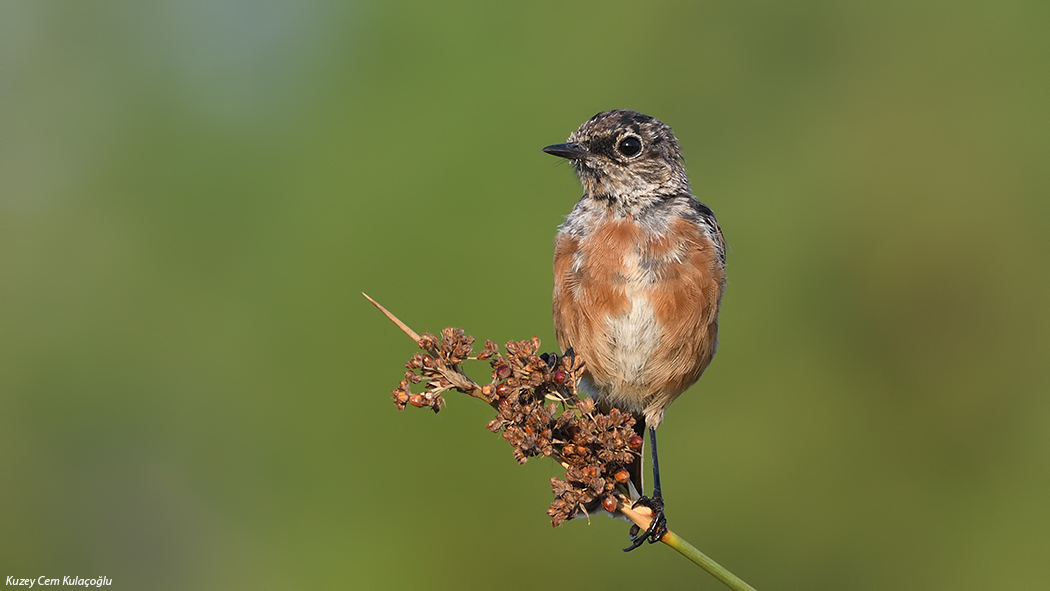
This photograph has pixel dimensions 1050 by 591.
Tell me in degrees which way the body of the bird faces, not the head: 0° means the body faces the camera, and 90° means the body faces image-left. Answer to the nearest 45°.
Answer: approximately 0°

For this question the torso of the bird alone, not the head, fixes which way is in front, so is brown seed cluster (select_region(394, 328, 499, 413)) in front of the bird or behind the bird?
in front
